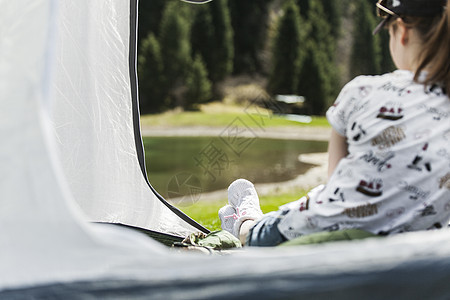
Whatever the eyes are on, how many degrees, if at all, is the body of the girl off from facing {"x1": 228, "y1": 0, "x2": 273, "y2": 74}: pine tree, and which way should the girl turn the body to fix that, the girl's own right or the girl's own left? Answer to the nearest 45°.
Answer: approximately 45° to the girl's own right

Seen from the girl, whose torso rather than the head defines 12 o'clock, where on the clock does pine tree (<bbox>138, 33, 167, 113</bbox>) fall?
The pine tree is roughly at 1 o'clock from the girl.

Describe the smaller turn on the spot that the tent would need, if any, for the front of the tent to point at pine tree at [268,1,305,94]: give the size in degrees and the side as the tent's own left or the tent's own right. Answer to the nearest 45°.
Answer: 0° — it already faces it

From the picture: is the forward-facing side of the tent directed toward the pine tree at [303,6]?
yes

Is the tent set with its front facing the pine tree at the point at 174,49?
yes

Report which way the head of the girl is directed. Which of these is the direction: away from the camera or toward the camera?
away from the camera

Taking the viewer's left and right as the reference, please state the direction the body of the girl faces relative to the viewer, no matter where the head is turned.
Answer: facing away from the viewer and to the left of the viewer

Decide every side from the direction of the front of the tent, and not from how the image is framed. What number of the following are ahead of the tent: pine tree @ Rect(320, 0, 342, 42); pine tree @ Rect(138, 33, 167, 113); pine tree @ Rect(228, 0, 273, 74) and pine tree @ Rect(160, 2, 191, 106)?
4

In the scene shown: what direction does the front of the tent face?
away from the camera
